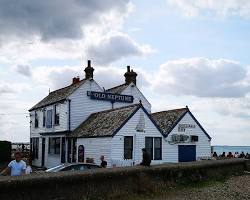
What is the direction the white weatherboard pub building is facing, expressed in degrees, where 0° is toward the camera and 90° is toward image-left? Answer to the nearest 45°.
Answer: approximately 45°

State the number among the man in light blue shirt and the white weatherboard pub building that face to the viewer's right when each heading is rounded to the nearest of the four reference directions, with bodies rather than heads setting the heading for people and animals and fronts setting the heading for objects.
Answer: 0

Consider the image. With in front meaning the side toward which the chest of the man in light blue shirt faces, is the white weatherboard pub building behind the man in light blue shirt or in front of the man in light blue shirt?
behind

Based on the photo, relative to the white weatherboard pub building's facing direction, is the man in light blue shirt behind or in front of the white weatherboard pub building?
in front

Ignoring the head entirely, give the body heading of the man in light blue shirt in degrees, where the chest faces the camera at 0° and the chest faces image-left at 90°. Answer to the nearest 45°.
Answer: approximately 0°
